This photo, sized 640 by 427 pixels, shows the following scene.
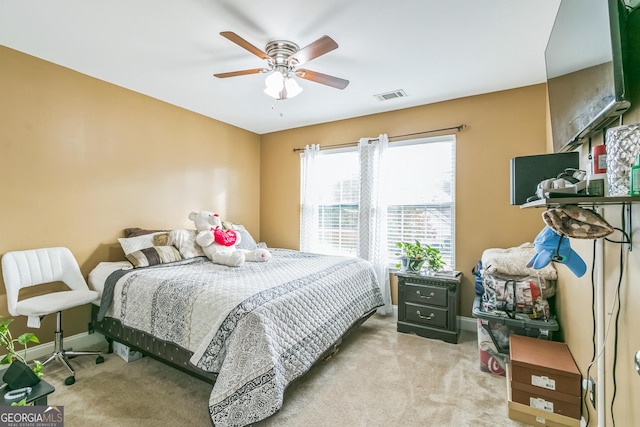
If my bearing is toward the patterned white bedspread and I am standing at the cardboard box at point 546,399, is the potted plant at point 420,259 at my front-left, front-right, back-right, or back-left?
front-right

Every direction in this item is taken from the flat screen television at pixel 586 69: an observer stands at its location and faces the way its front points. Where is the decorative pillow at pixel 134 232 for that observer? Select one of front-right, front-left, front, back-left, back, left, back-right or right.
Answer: front-right

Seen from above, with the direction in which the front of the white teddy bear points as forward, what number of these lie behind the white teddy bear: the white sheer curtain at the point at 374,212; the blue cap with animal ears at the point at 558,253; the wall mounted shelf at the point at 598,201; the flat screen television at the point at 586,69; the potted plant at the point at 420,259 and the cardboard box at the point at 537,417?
0

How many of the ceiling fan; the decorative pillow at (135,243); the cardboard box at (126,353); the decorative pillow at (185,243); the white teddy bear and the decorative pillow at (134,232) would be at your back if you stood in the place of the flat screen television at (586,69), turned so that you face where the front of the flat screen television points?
0

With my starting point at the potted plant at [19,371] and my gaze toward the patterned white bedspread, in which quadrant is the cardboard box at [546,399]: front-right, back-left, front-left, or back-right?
front-right

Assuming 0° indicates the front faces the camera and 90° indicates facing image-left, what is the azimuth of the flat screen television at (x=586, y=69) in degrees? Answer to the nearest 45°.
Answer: approximately 45°

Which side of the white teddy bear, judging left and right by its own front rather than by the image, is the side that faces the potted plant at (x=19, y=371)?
right

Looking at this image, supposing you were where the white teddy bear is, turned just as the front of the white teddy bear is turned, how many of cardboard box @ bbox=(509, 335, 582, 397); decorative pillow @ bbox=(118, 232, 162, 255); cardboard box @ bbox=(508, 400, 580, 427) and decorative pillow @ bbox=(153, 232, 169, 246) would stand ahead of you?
2

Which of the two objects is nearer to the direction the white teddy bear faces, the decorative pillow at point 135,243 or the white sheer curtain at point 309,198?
the white sheer curtain

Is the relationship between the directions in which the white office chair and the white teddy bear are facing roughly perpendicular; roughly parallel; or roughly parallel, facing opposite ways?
roughly parallel

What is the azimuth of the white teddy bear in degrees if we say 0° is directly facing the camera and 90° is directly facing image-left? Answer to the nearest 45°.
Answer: approximately 315°

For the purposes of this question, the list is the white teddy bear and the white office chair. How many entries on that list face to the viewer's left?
0

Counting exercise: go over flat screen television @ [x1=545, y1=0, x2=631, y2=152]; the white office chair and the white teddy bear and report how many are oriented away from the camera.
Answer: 0

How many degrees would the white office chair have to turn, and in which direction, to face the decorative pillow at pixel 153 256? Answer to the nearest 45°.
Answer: approximately 45° to its left

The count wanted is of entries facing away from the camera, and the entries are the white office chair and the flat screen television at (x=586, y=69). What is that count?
0
